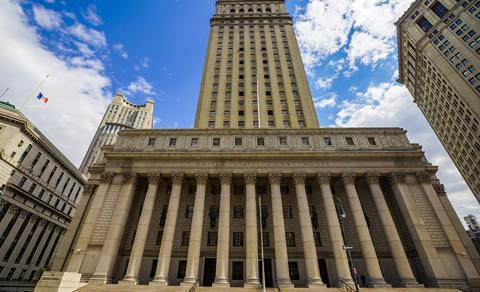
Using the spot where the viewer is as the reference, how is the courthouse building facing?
facing the viewer

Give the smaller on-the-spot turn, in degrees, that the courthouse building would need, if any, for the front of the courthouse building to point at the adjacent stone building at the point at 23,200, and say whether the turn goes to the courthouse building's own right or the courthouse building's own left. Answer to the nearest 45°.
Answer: approximately 90° to the courthouse building's own right
